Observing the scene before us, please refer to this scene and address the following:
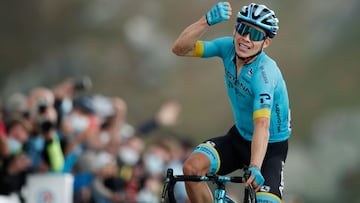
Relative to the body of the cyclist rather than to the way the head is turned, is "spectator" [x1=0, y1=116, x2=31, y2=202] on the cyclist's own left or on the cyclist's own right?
on the cyclist's own right

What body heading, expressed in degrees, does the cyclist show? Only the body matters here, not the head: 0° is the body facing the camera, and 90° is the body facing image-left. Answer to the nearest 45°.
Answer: approximately 45°

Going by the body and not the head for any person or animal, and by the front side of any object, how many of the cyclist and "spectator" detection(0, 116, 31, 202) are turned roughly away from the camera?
0

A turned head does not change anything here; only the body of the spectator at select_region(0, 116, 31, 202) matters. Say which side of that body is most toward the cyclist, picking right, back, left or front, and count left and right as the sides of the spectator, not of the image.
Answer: front

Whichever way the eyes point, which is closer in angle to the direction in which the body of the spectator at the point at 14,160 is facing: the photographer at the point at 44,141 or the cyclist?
the cyclist

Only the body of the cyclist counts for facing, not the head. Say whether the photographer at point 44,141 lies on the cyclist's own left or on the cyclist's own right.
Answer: on the cyclist's own right

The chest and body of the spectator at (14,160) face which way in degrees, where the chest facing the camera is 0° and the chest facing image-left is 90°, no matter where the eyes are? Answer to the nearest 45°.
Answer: approximately 315°
